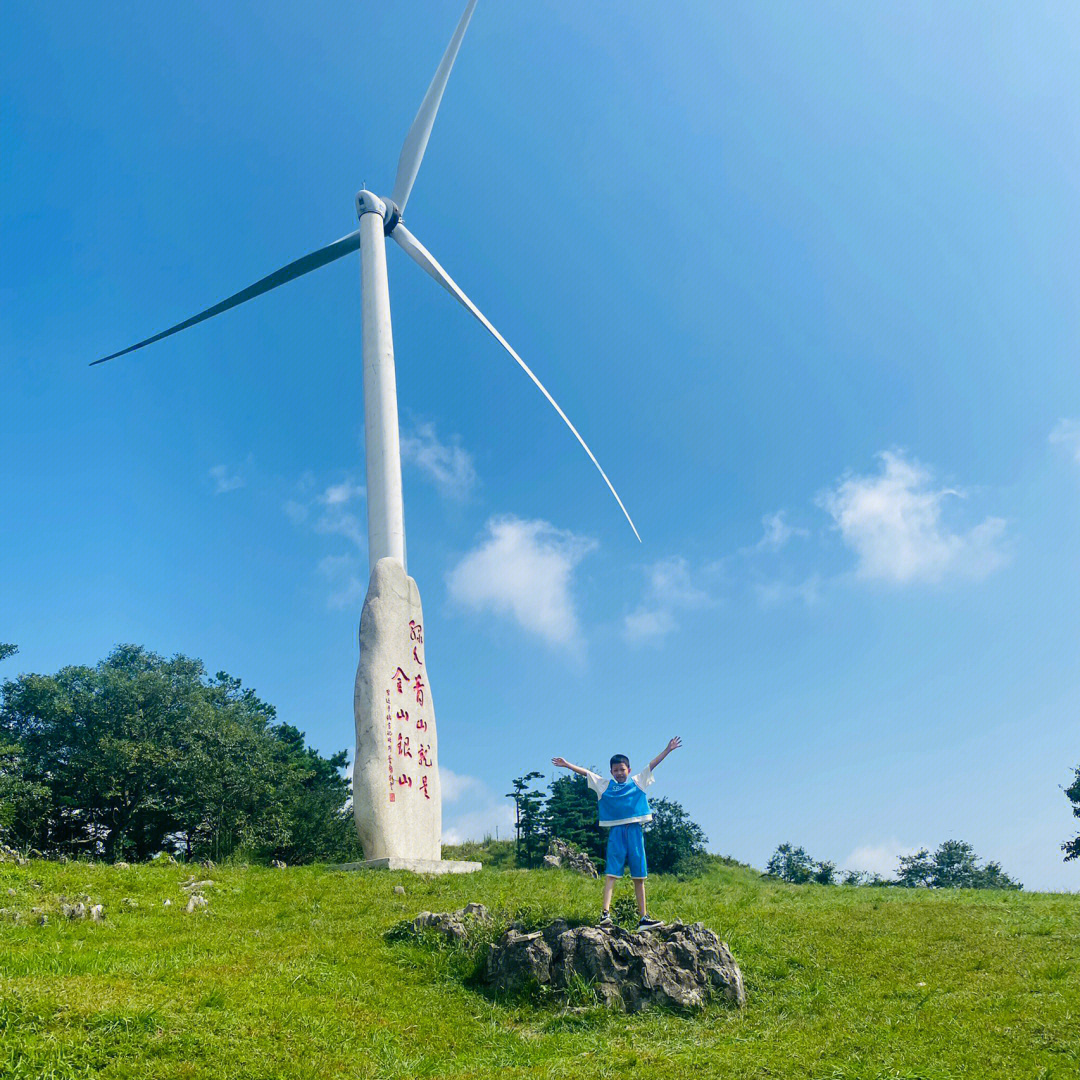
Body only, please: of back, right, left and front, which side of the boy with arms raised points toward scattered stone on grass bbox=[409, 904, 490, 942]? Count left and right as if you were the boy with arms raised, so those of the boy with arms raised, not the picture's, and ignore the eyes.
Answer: right

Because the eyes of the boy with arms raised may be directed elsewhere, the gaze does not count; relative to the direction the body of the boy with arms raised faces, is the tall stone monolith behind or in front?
behind

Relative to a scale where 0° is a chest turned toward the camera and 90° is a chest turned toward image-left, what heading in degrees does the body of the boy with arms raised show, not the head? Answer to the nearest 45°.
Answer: approximately 0°

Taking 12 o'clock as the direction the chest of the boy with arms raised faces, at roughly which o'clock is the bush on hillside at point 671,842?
The bush on hillside is roughly at 6 o'clock from the boy with arms raised.

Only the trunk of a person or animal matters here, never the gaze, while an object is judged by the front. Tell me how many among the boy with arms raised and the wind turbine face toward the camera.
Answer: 1

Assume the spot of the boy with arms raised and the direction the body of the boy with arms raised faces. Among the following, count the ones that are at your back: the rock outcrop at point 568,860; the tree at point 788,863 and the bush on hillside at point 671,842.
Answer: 3

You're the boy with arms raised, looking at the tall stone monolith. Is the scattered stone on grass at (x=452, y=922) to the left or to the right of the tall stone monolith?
left
